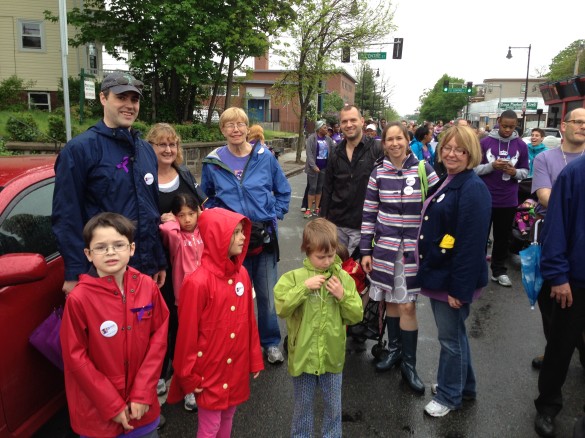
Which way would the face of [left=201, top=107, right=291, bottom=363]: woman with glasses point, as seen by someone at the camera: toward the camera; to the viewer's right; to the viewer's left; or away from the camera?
toward the camera

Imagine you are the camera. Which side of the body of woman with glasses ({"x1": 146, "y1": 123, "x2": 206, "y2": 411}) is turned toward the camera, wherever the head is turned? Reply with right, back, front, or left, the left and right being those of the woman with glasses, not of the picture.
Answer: front

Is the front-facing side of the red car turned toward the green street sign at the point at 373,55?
no

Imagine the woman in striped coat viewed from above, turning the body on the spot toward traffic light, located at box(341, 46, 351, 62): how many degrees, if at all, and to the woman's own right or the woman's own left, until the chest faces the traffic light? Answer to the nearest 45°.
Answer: approximately 180°

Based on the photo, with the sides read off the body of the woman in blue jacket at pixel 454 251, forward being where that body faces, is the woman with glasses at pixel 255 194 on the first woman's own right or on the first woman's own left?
on the first woman's own right

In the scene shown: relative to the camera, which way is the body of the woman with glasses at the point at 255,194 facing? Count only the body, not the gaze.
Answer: toward the camera

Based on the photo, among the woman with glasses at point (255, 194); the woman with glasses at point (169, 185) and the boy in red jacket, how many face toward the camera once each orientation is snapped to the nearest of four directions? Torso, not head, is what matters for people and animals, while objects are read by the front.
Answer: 3

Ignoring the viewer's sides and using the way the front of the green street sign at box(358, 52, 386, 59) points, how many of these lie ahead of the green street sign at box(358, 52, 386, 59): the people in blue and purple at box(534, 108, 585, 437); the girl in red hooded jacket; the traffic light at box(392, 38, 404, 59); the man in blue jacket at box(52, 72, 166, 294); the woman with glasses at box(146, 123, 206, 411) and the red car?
5

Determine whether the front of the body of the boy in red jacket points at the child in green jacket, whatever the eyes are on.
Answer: no

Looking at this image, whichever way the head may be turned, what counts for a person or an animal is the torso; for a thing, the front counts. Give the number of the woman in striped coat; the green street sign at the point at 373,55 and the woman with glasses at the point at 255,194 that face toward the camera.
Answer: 3

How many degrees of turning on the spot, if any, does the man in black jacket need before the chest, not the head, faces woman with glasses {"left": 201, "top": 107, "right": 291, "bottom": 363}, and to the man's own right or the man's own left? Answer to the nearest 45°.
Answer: approximately 45° to the man's own right

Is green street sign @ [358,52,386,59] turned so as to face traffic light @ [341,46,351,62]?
no

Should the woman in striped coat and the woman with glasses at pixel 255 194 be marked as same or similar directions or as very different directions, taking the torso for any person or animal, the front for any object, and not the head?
same or similar directions

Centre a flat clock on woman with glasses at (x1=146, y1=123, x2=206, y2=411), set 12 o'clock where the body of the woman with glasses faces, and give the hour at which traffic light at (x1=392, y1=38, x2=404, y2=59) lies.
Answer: The traffic light is roughly at 7 o'clock from the woman with glasses.

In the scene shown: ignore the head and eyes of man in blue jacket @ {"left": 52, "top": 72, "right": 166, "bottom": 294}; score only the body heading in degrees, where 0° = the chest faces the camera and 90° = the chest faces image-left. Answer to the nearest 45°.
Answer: approximately 315°

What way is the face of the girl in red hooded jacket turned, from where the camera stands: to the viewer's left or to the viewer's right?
to the viewer's right

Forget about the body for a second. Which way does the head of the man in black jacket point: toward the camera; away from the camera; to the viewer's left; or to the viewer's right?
toward the camera

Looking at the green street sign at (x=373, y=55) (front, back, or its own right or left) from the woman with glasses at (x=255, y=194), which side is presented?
front

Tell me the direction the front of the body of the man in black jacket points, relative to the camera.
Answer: toward the camera

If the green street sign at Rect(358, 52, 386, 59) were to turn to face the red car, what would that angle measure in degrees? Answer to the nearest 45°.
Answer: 0° — it already faces it

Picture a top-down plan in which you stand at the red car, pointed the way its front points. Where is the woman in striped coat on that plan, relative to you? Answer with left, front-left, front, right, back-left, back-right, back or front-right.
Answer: back-left
